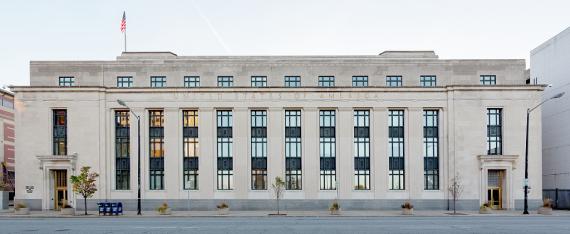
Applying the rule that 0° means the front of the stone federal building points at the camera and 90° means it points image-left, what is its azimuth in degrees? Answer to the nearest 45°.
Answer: approximately 0°

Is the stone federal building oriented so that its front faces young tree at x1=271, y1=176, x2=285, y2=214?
yes
